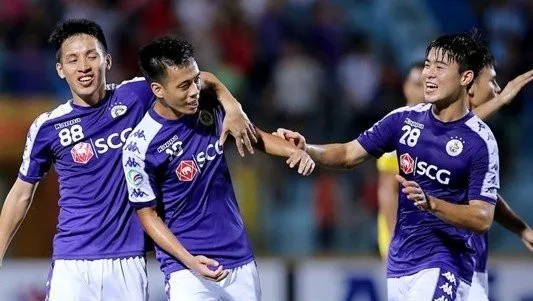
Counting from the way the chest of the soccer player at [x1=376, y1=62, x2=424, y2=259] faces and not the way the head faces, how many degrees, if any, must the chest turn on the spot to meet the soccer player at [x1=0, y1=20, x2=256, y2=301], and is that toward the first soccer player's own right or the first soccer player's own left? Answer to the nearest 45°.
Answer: approximately 45° to the first soccer player's own right

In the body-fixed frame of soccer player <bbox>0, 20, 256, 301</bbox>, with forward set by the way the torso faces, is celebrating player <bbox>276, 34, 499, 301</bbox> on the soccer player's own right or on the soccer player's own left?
on the soccer player's own left

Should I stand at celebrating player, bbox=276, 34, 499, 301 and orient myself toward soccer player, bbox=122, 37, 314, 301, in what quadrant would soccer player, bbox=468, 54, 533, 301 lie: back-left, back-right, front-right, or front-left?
back-right

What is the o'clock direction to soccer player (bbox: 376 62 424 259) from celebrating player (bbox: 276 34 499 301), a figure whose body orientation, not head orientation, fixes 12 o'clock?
The soccer player is roughly at 4 o'clock from the celebrating player.

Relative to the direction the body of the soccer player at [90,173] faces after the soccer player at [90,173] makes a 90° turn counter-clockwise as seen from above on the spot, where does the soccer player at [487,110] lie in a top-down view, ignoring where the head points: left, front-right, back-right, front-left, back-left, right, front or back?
front

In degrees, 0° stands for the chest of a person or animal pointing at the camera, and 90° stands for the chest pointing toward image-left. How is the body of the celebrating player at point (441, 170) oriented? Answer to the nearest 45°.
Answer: approximately 45°

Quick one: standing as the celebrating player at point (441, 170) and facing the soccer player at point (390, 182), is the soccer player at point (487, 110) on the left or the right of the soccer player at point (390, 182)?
right

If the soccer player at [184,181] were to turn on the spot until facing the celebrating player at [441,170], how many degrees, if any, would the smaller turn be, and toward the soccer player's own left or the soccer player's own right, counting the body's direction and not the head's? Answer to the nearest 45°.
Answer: approximately 45° to the soccer player's own left
